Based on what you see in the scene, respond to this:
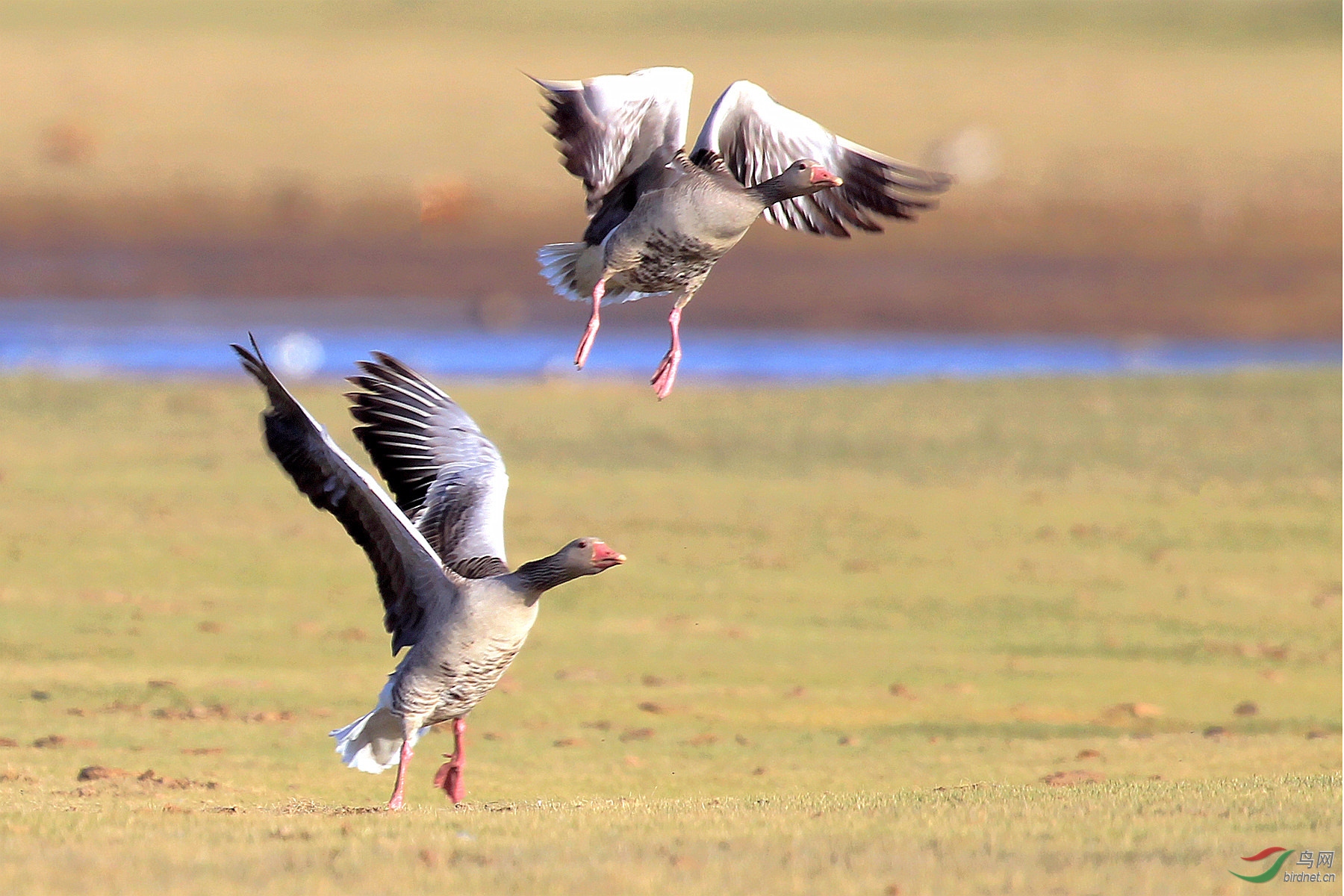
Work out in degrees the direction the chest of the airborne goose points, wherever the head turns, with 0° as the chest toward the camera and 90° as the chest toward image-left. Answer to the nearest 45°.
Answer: approximately 315°
